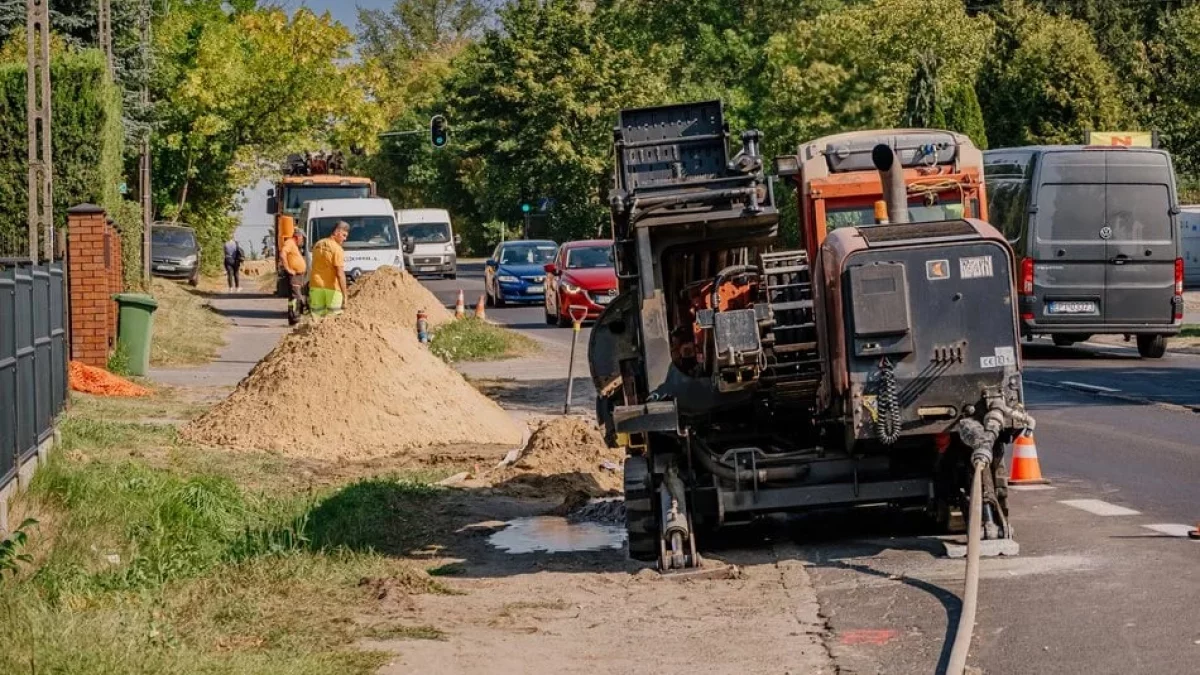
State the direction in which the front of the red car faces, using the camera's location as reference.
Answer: facing the viewer and to the right of the viewer

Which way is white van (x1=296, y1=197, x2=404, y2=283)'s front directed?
toward the camera

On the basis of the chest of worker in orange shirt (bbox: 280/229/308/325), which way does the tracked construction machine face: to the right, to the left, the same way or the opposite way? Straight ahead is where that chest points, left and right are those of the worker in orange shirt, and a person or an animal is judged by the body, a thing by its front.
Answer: to the left

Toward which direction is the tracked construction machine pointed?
away from the camera

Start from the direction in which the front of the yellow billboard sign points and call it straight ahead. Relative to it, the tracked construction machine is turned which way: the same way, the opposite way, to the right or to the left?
the opposite way

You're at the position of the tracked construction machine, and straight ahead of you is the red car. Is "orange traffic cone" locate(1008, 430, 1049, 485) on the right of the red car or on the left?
right

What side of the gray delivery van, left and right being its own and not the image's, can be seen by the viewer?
back

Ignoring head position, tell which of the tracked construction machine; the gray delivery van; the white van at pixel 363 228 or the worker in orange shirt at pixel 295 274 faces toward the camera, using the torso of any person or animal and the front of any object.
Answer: the white van

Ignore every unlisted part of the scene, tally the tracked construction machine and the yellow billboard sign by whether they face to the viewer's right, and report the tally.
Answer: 0

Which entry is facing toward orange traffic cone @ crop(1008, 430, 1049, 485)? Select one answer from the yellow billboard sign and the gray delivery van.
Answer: the yellow billboard sign

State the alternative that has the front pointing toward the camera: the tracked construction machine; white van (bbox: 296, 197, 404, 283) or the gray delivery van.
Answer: the white van

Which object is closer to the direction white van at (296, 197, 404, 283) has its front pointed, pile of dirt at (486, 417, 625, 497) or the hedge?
the pile of dirt

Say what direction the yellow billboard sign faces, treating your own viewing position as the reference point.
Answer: facing the viewer

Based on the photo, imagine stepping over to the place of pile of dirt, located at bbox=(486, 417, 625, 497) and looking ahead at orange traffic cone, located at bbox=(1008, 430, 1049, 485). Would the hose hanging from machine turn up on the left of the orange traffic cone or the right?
right
